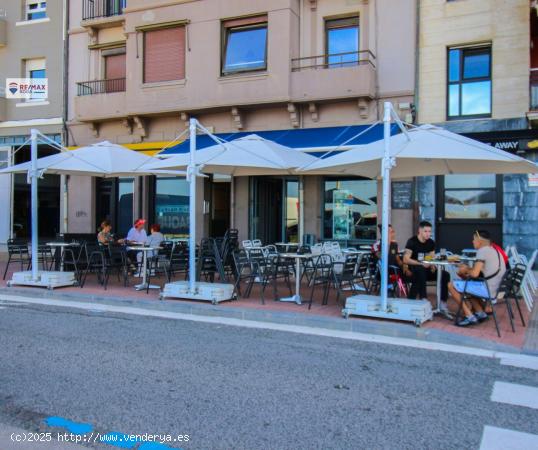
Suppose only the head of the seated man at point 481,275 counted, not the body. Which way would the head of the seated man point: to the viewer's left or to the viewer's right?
to the viewer's left

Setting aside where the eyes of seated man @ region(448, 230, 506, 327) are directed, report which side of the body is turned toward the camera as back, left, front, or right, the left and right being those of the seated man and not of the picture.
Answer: left

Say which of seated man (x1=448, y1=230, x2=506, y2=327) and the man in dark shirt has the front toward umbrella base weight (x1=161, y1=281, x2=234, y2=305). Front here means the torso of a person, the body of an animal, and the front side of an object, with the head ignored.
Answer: the seated man

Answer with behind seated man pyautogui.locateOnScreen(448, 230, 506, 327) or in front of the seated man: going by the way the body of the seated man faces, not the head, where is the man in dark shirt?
in front

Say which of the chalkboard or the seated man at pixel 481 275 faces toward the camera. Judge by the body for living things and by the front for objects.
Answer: the chalkboard

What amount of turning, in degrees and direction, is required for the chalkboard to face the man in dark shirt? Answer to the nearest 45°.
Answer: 0° — it already faces them

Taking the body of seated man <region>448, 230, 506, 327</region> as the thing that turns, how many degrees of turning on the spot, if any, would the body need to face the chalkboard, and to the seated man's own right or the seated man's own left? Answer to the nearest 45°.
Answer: approximately 90° to the seated man's own right

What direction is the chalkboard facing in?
toward the camera

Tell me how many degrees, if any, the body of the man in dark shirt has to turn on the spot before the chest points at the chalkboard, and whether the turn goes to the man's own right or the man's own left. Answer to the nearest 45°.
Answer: approximately 135° to the man's own left

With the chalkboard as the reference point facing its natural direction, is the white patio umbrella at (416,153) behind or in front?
in front

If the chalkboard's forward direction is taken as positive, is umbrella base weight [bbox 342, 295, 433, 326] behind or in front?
in front

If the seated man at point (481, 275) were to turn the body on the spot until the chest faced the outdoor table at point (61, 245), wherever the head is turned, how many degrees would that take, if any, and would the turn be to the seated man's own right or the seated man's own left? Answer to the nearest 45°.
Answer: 0° — they already face it

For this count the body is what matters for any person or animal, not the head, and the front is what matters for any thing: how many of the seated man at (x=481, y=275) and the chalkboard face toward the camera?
1

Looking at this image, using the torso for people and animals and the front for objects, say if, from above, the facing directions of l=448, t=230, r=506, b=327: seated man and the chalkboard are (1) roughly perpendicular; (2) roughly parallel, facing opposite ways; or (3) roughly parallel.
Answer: roughly perpendicular
